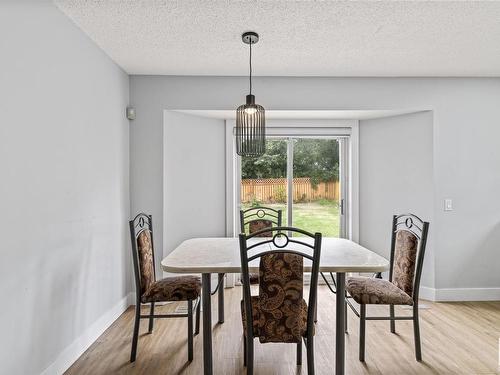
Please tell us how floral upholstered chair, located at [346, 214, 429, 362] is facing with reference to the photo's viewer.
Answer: facing the viewer and to the left of the viewer

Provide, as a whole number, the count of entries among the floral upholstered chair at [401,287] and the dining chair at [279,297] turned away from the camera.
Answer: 1

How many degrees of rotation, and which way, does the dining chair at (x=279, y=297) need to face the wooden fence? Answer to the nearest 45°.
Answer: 0° — it already faces it

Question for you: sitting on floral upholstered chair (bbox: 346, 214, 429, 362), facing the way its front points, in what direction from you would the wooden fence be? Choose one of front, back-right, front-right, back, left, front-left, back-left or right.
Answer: right

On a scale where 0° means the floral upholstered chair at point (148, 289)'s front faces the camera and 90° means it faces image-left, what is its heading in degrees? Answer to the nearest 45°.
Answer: approximately 270°

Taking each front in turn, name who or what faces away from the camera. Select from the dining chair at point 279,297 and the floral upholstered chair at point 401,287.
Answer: the dining chair

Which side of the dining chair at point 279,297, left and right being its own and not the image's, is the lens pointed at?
back

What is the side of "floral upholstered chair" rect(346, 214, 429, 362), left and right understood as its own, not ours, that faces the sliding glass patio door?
right

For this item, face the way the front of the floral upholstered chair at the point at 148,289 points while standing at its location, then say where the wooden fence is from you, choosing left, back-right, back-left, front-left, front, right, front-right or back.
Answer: front-left

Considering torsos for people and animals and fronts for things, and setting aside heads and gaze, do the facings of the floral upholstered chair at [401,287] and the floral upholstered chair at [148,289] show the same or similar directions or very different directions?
very different directions

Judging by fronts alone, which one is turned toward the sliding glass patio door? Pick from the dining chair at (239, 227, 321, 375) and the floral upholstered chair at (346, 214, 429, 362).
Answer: the dining chair

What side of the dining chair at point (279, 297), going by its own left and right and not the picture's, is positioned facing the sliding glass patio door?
front

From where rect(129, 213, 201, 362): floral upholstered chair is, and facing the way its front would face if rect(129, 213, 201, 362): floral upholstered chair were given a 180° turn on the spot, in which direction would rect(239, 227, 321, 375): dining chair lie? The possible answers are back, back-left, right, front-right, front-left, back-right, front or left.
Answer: back-left

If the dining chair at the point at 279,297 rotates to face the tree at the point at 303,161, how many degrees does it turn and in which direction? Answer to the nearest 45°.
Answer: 0° — it already faces it

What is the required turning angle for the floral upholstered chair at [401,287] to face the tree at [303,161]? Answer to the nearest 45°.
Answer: approximately 90° to its right
